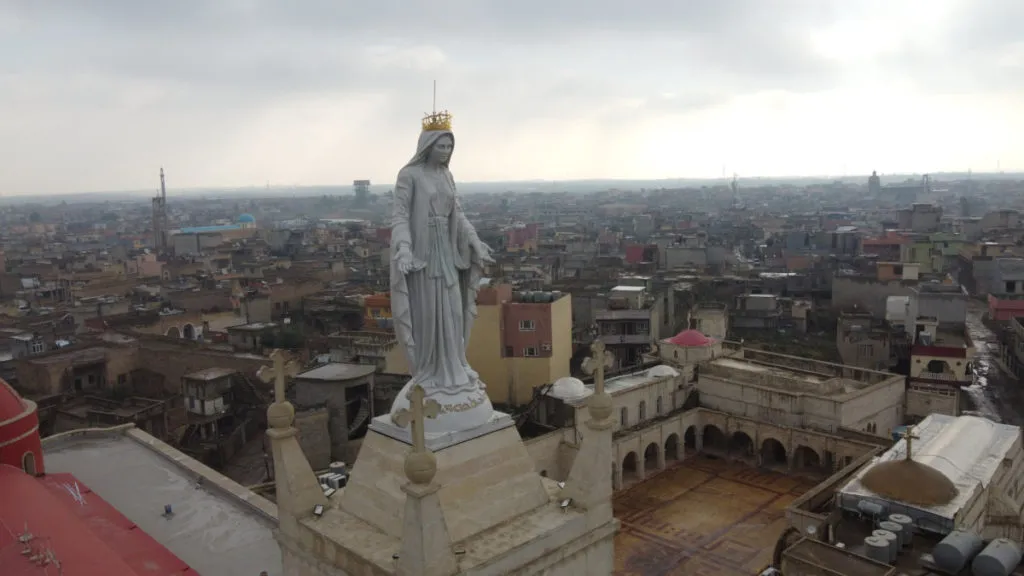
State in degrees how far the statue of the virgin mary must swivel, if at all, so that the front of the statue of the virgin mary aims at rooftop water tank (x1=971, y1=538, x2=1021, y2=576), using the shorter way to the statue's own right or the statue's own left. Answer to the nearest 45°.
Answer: approximately 45° to the statue's own left

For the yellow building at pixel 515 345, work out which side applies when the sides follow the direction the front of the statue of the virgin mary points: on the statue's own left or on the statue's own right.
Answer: on the statue's own left

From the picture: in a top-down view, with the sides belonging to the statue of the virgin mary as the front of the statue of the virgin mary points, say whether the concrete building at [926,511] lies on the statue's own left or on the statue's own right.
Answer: on the statue's own left

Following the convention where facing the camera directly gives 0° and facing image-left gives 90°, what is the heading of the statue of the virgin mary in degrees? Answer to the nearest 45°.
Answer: approximately 315°

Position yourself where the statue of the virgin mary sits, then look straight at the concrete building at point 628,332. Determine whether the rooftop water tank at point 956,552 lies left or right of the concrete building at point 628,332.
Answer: right

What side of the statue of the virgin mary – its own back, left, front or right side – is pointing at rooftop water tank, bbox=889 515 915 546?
left

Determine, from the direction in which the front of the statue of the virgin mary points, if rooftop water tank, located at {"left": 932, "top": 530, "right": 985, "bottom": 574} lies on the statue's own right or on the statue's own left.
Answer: on the statue's own left

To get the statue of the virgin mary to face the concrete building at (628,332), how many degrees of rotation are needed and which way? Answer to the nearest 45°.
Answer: approximately 135° to its left

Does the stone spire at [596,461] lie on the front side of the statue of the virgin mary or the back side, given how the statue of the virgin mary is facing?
on the front side

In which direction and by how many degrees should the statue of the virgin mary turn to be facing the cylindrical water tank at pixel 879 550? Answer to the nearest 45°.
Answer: approximately 90° to its left

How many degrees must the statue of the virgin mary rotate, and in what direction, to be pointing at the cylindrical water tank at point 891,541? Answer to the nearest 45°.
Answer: approximately 90° to its left
